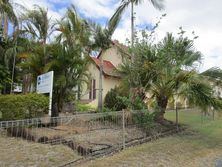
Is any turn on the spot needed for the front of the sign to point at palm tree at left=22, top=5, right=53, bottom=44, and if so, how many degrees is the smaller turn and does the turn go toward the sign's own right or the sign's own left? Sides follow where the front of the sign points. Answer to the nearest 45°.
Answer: approximately 135° to the sign's own right

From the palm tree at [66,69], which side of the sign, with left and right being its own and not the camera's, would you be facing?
back

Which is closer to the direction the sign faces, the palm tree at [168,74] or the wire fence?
the wire fence

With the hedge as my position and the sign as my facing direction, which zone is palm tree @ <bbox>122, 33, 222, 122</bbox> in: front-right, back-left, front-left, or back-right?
front-right

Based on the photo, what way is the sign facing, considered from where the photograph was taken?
facing the viewer and to the left of the viewer

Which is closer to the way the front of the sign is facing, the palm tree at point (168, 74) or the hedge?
the hedge

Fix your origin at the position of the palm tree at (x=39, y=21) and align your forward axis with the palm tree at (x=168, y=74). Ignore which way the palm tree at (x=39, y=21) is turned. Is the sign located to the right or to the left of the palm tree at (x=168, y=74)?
right

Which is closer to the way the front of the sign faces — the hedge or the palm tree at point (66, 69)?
the hedge

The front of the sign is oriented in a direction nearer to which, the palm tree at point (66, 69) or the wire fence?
the wire fence

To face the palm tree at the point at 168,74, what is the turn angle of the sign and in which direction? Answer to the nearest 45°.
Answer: approximately 135° to its left

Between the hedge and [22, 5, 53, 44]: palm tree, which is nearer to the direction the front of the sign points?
the hedge

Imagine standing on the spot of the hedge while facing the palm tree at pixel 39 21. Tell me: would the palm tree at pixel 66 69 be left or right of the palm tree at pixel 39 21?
right
